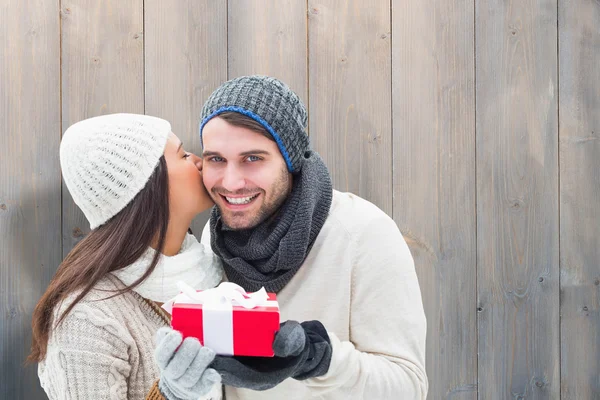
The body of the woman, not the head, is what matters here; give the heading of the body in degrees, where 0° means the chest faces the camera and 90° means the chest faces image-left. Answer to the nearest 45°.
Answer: approximately 270°

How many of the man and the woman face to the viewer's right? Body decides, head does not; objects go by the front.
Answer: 1

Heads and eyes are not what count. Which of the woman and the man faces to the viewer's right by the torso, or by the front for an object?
the woman

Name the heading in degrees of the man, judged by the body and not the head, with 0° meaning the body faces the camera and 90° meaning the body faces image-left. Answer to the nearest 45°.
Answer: approximately 45°

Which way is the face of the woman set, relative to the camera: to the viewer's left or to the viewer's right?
to the viewer's right
